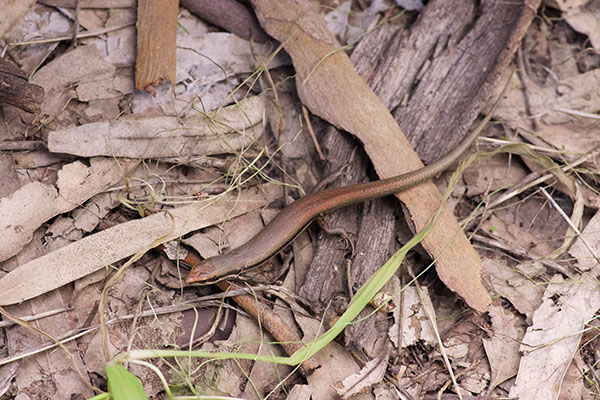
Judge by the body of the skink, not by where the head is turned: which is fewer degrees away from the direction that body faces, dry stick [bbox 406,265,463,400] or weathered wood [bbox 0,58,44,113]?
the weathered wood

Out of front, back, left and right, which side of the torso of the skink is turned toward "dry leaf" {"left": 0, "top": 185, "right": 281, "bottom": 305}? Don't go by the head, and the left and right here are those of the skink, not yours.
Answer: front

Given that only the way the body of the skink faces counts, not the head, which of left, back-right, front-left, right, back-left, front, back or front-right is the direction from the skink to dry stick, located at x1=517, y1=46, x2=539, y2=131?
back

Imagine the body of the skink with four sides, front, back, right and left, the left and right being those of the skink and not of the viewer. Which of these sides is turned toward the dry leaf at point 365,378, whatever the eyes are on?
left

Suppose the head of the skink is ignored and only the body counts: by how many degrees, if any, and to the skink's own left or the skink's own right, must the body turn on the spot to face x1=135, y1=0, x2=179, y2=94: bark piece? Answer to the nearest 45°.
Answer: approximately 90° to the skink's own right

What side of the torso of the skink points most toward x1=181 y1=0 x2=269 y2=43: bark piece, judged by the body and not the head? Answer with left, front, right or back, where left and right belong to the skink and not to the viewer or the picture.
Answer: right

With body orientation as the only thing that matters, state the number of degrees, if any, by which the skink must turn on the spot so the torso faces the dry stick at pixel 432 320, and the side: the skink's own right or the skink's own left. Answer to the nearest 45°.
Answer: approximately 90° to the skink's own left

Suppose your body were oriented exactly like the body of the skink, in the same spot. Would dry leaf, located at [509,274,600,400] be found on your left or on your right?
on your left

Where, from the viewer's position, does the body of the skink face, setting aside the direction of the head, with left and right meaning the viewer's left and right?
facing the viewer and to the left of the viewer

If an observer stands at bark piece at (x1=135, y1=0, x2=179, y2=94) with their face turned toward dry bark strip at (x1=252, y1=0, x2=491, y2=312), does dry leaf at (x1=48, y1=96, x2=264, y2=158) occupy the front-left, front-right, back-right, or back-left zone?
front-right

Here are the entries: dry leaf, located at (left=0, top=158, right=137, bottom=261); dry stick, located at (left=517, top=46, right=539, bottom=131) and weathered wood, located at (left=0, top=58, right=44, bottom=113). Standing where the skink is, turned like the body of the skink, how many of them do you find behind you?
1

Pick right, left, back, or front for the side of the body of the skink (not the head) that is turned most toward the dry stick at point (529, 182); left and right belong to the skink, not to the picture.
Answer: back
